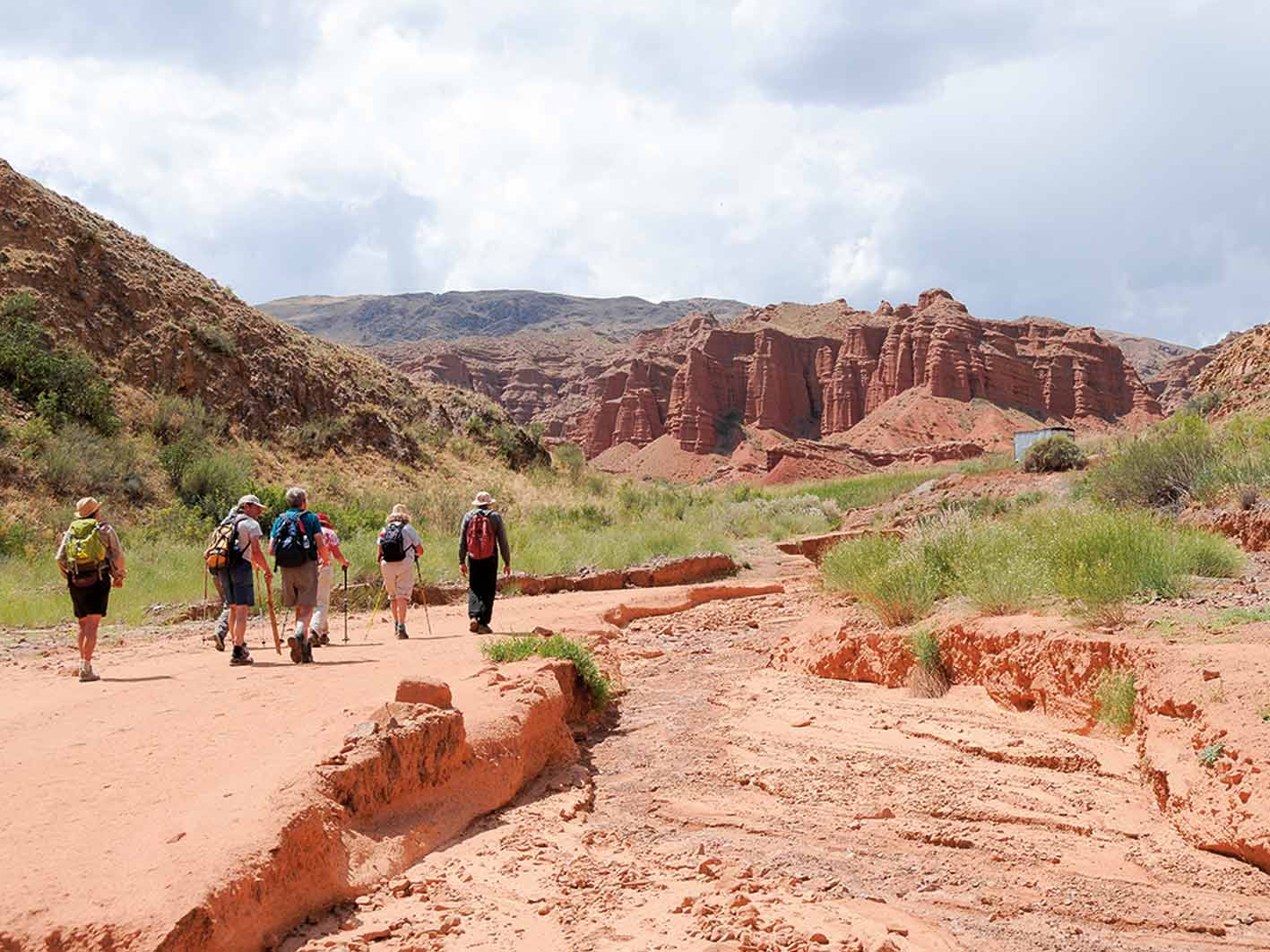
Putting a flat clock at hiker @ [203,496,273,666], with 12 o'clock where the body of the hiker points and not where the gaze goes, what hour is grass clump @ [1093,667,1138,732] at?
The grass clump is roughly at 3 o'clock from the hiker.

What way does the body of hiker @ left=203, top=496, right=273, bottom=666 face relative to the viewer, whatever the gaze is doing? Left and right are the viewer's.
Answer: facing away from the viewer and to the right of the viewer

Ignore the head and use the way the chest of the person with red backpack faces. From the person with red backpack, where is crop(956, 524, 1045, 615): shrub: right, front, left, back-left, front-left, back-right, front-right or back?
back-right

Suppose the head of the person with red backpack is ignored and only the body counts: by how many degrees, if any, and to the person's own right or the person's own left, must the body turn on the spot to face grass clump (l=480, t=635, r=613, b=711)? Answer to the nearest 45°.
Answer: approximately 180°

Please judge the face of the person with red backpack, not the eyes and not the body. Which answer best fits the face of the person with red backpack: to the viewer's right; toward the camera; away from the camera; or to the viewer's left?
away from the camera

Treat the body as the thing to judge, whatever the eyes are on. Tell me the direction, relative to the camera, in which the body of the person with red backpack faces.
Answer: away from the camera

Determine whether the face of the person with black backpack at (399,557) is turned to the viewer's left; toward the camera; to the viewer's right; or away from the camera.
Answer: away from the camera
